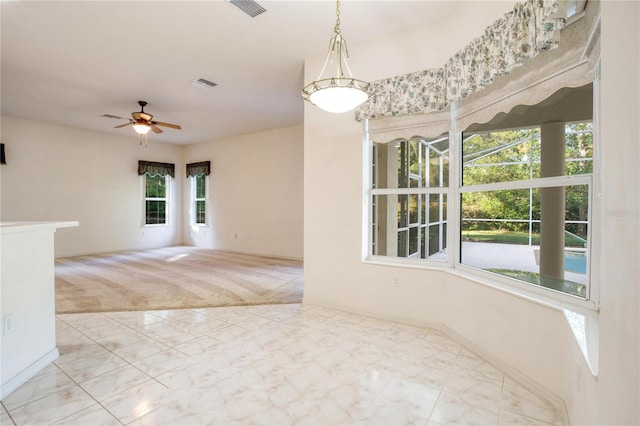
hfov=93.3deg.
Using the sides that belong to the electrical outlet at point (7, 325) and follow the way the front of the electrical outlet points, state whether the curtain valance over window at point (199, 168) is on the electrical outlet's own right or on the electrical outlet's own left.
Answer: on the electrical outlet's own left

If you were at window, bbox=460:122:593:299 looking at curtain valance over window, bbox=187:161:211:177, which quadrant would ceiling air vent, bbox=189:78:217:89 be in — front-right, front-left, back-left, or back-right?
front-left

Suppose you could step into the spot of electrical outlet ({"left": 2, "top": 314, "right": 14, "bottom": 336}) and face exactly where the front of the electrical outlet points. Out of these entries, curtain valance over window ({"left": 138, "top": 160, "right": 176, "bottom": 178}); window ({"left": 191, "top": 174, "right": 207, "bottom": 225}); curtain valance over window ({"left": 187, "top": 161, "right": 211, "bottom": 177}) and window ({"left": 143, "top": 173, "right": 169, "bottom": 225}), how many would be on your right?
0

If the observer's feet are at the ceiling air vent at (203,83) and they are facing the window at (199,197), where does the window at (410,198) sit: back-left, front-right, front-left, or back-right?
back-right

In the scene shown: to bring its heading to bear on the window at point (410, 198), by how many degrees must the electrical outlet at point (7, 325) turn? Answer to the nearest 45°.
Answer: approximately 45° to its left

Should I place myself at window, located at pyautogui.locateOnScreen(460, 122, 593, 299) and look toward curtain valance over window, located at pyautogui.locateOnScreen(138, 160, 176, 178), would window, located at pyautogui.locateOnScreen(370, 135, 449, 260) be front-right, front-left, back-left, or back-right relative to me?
front-right

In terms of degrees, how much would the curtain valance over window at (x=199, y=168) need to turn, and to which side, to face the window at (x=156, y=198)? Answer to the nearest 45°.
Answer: approximately 45° to its right

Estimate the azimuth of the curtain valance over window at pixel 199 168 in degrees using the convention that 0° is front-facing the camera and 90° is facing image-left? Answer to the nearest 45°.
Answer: approximately 45°

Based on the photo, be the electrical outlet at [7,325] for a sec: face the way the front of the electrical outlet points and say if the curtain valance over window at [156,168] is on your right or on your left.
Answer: on your left

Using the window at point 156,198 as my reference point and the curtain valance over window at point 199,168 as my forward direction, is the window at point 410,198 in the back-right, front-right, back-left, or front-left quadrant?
front-right

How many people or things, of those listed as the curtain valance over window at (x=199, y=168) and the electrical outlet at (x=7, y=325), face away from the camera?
0
